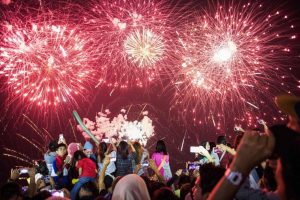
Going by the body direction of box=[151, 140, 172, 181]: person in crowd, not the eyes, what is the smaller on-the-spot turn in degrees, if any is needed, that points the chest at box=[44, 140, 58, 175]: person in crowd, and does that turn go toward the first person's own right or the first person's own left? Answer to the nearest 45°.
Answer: approximately 90° to the first person's own left

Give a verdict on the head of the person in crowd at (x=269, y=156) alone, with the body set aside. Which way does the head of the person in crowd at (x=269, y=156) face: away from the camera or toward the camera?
away from the camera

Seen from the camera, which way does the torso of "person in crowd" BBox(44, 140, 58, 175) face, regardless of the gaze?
away from the camera

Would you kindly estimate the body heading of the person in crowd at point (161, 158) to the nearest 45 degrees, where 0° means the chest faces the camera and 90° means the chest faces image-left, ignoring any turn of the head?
approximately 180°

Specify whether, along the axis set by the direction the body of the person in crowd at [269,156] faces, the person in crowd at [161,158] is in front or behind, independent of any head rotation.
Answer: in front

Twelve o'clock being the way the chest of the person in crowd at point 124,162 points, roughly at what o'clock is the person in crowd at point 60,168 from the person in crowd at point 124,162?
the person in crowd at point 60,168 is roughly at 9 o'clock from the person in crowd at point 124,162.

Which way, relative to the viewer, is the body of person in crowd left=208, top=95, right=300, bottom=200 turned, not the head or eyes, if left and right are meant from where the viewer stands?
facing away from the viewer

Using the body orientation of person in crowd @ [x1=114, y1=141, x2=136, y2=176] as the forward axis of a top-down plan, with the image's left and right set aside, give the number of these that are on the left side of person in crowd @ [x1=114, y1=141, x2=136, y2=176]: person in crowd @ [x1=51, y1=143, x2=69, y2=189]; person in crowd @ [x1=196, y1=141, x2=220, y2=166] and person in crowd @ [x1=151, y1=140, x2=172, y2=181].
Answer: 1

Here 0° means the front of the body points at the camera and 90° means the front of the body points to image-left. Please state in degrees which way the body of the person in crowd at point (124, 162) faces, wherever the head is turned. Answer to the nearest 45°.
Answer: approximately 180°

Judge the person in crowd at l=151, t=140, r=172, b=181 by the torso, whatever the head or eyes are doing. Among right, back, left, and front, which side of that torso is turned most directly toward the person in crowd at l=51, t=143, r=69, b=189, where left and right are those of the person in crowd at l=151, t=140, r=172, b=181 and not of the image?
left

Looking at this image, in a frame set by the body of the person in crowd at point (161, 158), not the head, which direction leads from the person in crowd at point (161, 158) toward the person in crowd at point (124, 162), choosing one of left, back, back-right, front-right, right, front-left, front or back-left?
back-left
